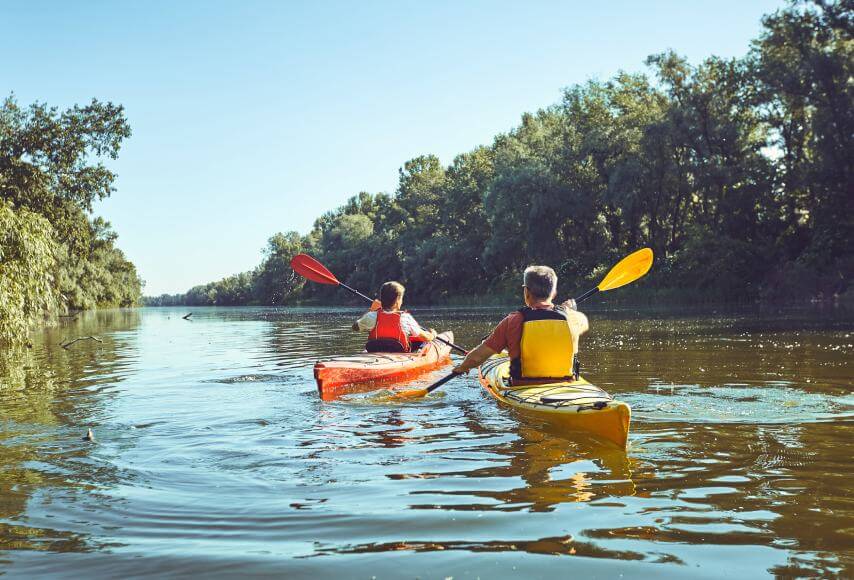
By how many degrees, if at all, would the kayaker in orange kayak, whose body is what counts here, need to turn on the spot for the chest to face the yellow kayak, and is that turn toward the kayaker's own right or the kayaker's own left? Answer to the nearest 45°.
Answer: approximately 135° to the kayaker's own right

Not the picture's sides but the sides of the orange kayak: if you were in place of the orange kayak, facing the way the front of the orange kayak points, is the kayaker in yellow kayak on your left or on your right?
on your right

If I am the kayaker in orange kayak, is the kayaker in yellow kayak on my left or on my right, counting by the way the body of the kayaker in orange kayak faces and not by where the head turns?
on my right

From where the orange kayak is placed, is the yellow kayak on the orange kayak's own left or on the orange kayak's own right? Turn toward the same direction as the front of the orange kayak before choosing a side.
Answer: on the orange kayak's own right

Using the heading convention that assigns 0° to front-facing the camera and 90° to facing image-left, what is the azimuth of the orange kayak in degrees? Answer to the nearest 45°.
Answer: approximately 225°

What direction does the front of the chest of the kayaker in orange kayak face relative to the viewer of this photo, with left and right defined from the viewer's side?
facing away from the viewer and to the right of the viewer
